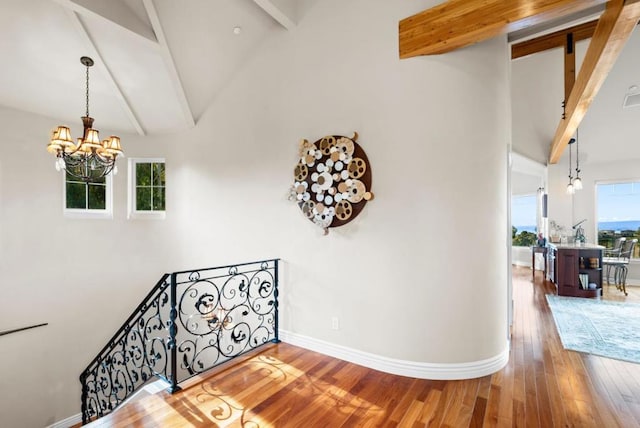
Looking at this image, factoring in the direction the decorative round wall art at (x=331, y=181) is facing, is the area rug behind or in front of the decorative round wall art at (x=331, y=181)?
behind

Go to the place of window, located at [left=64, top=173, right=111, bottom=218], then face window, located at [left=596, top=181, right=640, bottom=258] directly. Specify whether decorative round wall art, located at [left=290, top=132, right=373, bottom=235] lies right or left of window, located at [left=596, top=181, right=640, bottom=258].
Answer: right

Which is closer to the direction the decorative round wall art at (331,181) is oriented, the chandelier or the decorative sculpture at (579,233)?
the chandelier

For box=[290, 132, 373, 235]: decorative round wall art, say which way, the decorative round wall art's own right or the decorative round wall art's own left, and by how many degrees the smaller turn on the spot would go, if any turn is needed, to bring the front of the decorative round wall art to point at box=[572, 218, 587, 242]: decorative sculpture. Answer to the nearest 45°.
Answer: approximately 180°

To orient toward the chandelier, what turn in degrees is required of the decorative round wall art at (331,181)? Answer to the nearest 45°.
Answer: approximately 45° to its right

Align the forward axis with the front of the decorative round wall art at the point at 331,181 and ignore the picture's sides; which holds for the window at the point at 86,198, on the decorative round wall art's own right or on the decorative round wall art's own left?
on the decorative round wall art's own right

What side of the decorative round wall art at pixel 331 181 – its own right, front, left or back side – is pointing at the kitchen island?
back

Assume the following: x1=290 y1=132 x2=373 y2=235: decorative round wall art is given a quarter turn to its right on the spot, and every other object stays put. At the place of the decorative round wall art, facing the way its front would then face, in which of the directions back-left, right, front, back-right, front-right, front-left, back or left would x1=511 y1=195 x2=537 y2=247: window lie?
right

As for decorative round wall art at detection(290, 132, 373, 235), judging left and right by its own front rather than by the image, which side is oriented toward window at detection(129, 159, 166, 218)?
right

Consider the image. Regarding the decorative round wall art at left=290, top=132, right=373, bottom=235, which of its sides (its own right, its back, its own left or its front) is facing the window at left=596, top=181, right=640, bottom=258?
back

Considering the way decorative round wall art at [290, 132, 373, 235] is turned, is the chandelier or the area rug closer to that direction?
the chandelier

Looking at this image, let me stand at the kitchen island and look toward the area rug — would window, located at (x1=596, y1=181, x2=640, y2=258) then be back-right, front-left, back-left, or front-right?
back-left

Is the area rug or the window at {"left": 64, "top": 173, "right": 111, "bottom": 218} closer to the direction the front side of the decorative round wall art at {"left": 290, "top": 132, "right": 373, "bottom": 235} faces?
the window

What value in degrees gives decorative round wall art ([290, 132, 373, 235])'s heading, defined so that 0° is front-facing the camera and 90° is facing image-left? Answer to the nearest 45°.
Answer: approximately 45°
